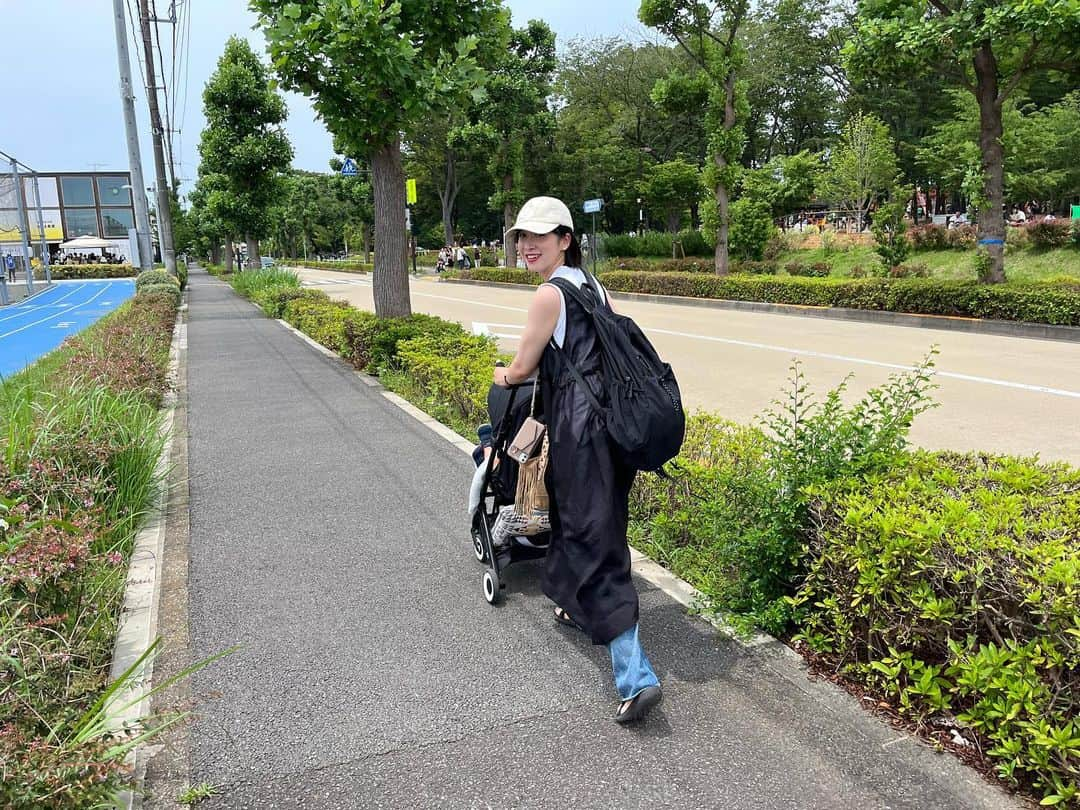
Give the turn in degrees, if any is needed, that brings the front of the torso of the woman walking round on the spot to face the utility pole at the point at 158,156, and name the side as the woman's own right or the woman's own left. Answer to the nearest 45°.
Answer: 0° — they already face it

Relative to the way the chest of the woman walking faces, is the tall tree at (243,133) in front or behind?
in front

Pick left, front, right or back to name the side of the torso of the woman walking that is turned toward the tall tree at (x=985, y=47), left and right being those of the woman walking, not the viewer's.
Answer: right

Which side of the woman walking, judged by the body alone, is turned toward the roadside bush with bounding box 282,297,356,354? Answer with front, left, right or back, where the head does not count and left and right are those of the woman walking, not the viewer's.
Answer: front

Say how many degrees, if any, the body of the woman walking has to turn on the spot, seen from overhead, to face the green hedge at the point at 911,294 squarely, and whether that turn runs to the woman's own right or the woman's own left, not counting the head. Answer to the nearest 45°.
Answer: approximately 90° to the woman's own right

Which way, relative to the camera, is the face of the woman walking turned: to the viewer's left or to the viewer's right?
to the viewer's left

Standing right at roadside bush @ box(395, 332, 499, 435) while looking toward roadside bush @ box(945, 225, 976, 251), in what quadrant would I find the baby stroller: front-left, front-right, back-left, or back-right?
back-right

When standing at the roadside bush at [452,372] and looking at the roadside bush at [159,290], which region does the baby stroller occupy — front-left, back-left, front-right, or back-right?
back-left

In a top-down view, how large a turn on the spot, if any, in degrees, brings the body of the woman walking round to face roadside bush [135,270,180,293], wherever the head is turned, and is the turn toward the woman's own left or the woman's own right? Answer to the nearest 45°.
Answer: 0° — they already face it

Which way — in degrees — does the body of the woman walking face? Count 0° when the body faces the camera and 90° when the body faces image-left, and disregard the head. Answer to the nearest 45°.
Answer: approximately 135°

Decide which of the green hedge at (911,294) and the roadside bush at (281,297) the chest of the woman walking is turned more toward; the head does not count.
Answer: the roadside bush
